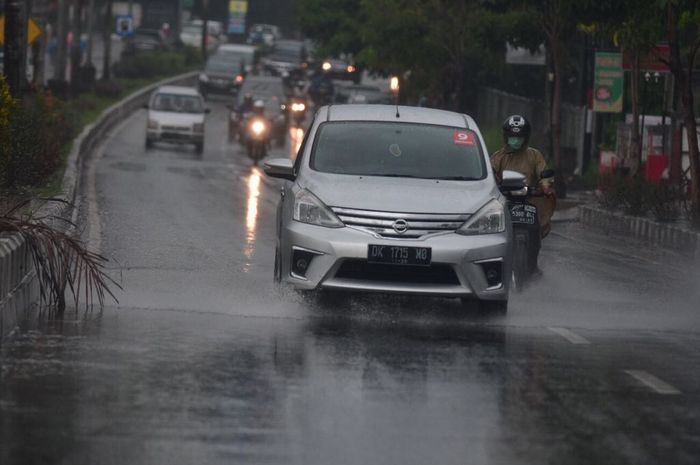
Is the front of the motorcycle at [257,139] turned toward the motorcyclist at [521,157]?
yes

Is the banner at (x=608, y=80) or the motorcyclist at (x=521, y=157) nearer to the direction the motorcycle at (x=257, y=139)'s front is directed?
the motorcyclist

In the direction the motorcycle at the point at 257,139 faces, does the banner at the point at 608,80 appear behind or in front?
in front

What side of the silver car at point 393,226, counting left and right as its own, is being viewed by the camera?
front

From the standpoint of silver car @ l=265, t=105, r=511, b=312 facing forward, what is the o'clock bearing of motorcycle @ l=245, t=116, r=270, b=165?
The motorcycle is roughly at 6 o'clock from the silver car.

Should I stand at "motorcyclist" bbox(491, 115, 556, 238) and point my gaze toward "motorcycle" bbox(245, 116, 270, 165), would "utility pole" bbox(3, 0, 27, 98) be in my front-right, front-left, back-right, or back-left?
front-left

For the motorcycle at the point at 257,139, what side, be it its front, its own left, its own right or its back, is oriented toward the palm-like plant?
front

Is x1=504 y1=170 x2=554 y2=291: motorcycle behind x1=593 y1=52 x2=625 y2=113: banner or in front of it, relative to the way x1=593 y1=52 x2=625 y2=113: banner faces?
in front

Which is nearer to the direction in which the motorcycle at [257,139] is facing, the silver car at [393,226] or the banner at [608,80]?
the silver car

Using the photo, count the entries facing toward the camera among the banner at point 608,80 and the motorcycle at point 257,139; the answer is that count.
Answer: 2

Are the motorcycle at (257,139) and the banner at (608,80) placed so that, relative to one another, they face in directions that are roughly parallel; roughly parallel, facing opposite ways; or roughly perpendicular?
roughly parallel

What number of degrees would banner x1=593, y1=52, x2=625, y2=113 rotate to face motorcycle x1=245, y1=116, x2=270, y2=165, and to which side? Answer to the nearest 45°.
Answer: approximately 135° to its right

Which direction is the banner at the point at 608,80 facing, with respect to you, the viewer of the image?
facing the viewer

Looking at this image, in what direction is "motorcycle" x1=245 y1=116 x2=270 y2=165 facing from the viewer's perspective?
toward the camera
